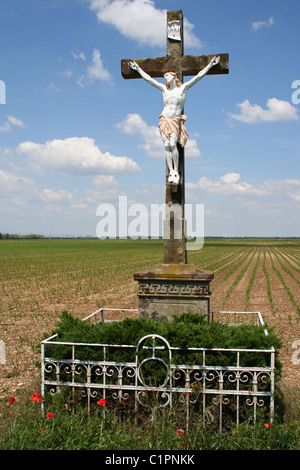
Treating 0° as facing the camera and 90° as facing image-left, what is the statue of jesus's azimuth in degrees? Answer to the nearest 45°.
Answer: approximately 0°

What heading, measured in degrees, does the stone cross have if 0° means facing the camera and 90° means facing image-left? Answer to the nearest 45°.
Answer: approximately 0°
